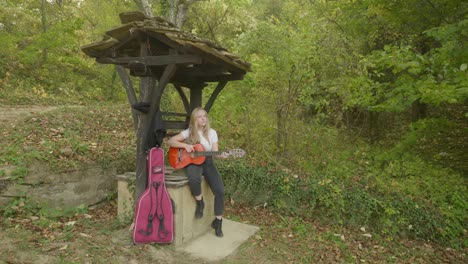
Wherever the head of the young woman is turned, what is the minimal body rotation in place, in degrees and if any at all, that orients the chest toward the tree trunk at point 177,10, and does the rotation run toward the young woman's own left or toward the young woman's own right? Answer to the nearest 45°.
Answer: approximately 135° to the young woman's own left
